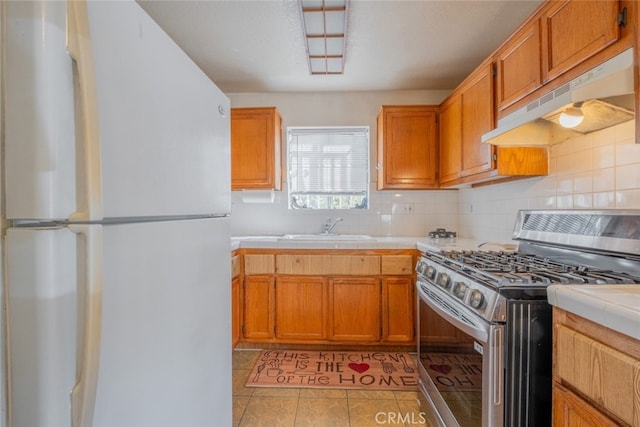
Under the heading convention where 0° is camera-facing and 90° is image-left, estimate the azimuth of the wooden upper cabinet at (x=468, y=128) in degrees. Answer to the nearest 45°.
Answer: approximately 45°

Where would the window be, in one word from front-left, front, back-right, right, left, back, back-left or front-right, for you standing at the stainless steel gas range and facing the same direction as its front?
right

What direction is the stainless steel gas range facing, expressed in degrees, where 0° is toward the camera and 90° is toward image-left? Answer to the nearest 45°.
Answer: approximately 45°

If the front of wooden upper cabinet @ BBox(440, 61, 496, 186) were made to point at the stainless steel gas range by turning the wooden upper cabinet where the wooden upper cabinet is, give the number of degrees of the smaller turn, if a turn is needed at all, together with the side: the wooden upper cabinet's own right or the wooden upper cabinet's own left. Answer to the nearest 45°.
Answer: approximately 45° to the wooden upper cabinet's own left

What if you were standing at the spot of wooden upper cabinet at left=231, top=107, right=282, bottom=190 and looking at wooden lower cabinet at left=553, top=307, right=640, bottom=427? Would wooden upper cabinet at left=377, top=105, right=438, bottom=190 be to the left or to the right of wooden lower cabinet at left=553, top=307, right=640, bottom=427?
left

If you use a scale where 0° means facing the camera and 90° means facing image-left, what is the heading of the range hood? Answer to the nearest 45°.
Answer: approximately 45°

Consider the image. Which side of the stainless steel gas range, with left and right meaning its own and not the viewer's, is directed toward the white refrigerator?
front

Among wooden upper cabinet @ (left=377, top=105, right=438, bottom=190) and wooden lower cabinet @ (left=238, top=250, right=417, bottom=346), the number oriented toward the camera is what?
2

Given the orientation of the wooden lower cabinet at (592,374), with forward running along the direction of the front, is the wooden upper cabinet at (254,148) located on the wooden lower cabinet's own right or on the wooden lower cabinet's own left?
on the wooden lower cabinet's own right

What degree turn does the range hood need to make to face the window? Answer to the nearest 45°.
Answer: approximately 90° to its right
